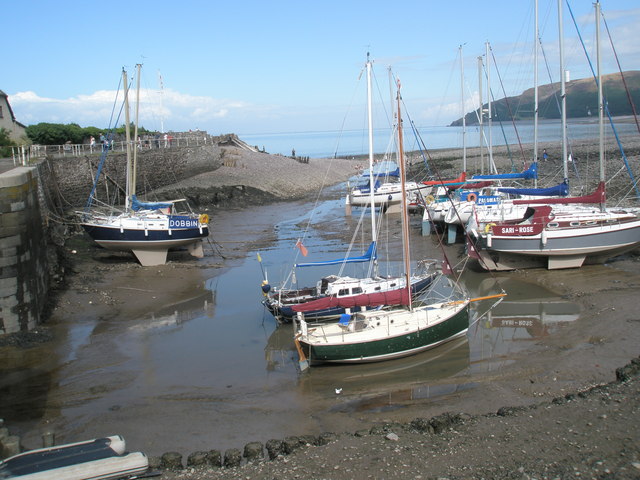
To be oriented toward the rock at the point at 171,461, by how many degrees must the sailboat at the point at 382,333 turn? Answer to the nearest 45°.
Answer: approximately 180°

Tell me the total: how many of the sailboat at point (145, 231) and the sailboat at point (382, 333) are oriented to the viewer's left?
1

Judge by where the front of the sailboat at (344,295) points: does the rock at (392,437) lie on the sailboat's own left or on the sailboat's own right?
on the sailboat's own right

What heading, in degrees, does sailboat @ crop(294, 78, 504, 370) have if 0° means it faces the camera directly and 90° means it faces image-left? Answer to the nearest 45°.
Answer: approximately 225°

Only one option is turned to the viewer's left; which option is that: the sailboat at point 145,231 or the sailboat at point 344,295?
the sailboat at point 145,231

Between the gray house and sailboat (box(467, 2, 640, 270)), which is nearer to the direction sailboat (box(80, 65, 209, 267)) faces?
the gray house

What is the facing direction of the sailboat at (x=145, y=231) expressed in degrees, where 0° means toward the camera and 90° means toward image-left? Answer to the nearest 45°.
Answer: approximately 90°

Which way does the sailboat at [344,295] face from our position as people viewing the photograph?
facing away from the viewer and to the right of the viewer

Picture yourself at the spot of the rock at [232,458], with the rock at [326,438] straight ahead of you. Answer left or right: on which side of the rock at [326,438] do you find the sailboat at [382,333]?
left
